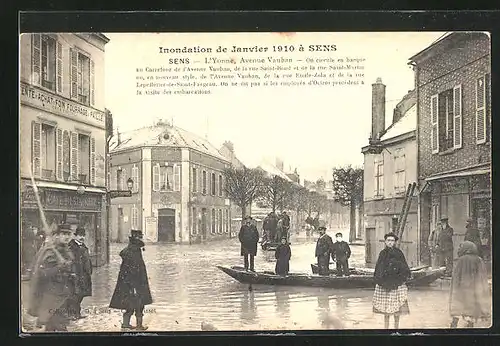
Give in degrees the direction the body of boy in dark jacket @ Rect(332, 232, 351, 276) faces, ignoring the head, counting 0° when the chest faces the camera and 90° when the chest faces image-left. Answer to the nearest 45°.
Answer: approximately 0°

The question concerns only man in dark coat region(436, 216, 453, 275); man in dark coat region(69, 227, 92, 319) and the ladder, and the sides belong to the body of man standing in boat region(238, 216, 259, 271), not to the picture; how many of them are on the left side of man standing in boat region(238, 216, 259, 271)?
2

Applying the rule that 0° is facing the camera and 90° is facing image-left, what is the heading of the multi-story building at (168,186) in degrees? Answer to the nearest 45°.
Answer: approximately 0°

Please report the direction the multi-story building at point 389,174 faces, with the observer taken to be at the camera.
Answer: facing the viewer and to the left of the viewer

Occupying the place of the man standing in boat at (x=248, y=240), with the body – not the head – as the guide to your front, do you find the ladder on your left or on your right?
on your left
